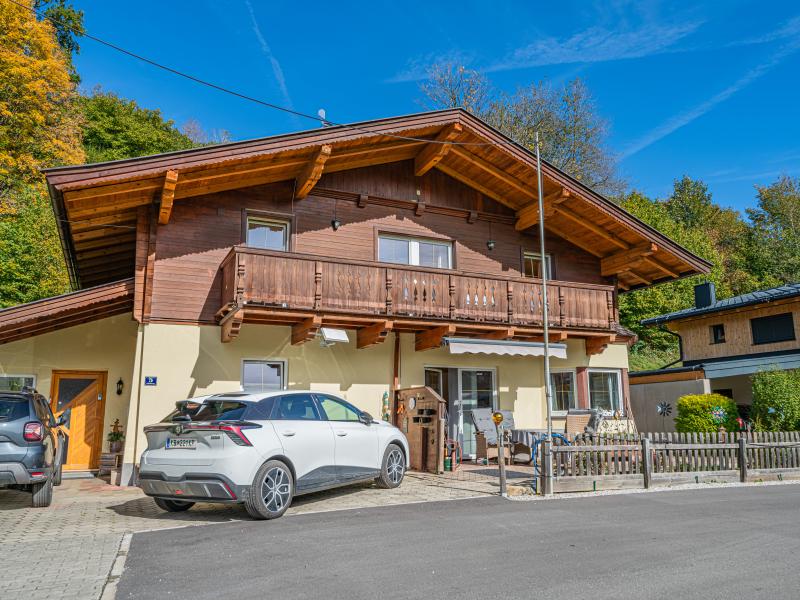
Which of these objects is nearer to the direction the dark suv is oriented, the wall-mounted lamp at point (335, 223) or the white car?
the wall-mounted lamp

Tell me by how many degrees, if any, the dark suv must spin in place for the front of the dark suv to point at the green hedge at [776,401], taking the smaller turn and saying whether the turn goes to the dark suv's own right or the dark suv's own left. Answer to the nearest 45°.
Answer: approximately 90° to the dark suv's own right

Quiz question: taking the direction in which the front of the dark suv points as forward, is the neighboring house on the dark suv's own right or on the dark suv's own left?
on the dark suv's own right

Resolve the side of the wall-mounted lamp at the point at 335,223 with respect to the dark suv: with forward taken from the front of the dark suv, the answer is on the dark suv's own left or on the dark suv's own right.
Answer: on the dark suv's own right

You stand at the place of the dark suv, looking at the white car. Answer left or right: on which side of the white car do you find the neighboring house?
left

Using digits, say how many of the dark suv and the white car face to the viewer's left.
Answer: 0

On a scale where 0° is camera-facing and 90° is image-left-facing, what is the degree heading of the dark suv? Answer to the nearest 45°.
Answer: approximately 180°

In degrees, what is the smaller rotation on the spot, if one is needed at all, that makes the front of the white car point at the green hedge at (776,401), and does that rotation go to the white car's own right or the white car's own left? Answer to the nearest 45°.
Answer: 0° — it already faces it

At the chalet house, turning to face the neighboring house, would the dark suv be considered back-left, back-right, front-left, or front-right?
back-right

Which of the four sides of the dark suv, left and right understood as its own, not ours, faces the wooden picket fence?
right

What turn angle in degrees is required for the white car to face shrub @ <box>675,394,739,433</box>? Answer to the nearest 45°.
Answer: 0° — it already faces it

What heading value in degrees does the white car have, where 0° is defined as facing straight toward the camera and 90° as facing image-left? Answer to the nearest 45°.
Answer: approximately 225°

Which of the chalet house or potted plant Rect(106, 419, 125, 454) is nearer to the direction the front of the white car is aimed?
the chalet house

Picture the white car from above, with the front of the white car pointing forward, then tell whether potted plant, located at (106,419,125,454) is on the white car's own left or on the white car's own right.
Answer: on the white car's own left

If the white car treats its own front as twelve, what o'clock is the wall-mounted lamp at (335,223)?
The wall-mounted lamp is roughly at 11 o'clock from the white car.
